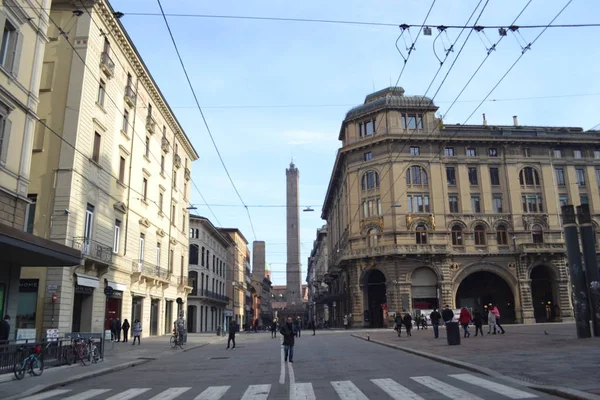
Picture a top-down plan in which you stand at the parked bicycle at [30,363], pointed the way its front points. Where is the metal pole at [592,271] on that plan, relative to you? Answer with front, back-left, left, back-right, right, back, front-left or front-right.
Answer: back-left

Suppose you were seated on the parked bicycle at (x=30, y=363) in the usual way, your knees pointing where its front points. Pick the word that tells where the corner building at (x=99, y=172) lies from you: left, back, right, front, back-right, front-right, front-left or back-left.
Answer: back-right

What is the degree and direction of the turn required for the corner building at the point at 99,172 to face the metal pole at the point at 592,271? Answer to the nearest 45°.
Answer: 0° — it already faces it

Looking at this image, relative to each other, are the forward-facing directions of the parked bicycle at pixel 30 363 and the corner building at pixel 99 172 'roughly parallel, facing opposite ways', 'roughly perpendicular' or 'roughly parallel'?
roughly perpendicular

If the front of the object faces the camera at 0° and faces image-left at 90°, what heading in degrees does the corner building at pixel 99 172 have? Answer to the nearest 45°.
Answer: approximately 315°

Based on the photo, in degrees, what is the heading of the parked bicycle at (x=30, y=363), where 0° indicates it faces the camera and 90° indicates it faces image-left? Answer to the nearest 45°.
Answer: approximately 45°

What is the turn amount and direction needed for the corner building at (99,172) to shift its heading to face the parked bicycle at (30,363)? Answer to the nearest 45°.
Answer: approximately 45° to its right

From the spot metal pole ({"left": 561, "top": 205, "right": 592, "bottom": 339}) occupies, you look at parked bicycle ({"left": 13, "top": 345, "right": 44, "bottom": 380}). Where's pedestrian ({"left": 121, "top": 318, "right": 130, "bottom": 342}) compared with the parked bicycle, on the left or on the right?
right
